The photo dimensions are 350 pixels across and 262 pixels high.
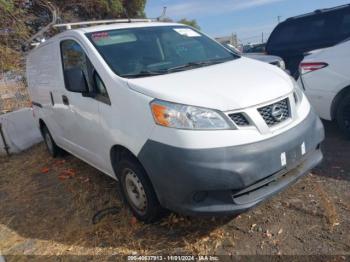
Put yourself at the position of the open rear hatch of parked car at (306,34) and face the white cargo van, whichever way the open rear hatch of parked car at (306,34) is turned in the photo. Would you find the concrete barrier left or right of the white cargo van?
right

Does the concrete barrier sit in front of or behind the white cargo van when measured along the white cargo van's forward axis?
behind

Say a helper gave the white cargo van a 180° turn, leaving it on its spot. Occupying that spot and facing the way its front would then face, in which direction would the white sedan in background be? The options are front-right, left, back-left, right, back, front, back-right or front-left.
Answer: right

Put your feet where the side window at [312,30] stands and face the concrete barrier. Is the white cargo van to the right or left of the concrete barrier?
left

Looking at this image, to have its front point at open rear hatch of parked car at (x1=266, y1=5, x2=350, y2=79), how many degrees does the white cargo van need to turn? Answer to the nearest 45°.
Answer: approximately 90° to its left

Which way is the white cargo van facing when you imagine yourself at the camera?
facing the viewer and to the right of the viewer

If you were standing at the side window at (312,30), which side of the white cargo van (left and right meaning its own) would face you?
left
